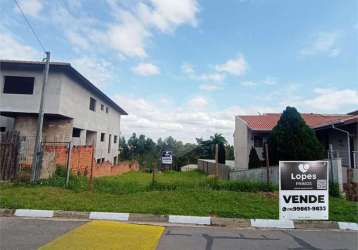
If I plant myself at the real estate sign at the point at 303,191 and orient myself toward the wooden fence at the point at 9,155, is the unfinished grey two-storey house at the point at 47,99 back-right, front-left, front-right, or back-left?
front-right

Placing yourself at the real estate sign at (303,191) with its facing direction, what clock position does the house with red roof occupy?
The house with red roof is roughly at 6 o'clock from the real estate sign.

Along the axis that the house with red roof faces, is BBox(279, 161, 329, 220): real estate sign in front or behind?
in front

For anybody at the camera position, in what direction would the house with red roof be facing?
facing the viewer

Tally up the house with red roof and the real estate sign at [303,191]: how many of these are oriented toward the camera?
2

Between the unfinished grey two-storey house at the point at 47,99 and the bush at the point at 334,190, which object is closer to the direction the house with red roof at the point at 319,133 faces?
the bush

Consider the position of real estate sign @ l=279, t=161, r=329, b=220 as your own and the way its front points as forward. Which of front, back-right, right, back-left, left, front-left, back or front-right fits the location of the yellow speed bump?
front-right

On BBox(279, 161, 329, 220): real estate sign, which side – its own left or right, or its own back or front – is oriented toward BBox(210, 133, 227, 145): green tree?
back

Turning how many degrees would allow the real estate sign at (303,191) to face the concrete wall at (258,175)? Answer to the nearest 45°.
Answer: approximately 180°

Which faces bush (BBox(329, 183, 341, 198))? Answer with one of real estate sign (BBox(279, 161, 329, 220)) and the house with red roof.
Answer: the house with red roof

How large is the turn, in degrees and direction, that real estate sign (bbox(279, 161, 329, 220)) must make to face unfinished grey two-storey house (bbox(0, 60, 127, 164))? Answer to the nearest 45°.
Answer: approximately 90° to its right

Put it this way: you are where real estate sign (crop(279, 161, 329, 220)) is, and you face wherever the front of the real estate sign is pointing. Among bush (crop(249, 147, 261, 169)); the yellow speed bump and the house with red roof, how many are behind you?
2

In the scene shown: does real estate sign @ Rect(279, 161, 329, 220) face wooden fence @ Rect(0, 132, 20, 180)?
no

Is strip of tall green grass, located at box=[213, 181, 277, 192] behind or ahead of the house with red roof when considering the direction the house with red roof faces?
ahead

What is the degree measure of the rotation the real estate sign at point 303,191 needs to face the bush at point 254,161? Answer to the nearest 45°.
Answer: approximately 180°

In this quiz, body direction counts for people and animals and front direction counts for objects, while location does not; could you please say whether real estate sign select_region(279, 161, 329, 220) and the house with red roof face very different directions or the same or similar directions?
same or similar directions

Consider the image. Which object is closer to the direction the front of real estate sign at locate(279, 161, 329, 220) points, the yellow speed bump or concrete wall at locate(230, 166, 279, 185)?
the yellow speed bump

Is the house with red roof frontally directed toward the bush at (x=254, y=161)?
no

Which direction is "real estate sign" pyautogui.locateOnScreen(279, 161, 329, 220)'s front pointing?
toward the camera
